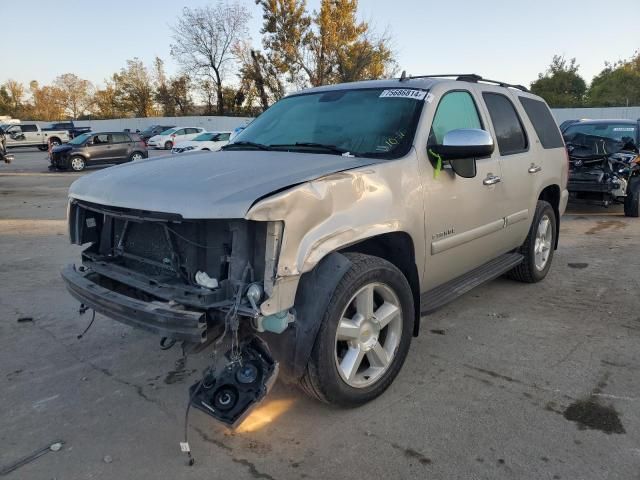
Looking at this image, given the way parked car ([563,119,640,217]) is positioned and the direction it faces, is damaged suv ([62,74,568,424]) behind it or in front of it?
in front

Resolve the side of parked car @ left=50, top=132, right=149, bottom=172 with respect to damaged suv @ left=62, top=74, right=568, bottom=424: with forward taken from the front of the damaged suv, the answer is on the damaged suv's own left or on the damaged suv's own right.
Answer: on the damaged suv's own right

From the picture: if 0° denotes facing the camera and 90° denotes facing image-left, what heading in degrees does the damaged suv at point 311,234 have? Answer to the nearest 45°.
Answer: approximately 45°

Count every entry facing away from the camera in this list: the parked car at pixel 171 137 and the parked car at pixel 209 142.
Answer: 0

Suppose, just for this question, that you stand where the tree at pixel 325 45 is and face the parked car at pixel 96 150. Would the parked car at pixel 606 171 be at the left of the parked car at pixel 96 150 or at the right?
left

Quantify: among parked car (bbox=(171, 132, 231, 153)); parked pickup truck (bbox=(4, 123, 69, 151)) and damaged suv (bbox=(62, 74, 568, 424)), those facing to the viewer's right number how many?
0

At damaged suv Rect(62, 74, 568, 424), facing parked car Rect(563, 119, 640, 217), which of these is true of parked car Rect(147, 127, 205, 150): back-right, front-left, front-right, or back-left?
front-left

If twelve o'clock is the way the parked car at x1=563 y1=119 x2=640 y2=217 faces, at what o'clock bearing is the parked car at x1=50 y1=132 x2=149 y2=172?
the parked car at x1=50 y1=132 x2=149 y2=172 is roughly at 2 o'clock from the parked car at x1=563 y1=119 x2=640 y2=217.

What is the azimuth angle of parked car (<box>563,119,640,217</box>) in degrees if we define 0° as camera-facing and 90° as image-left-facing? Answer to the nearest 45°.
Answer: approximately 45°

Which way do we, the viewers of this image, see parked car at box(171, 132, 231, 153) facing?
facing the viewer and to the left of the viewer

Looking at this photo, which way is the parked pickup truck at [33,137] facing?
to the viewer's left

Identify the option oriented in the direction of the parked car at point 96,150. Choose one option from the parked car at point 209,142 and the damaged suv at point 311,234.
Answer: the parked car at point 209,142
